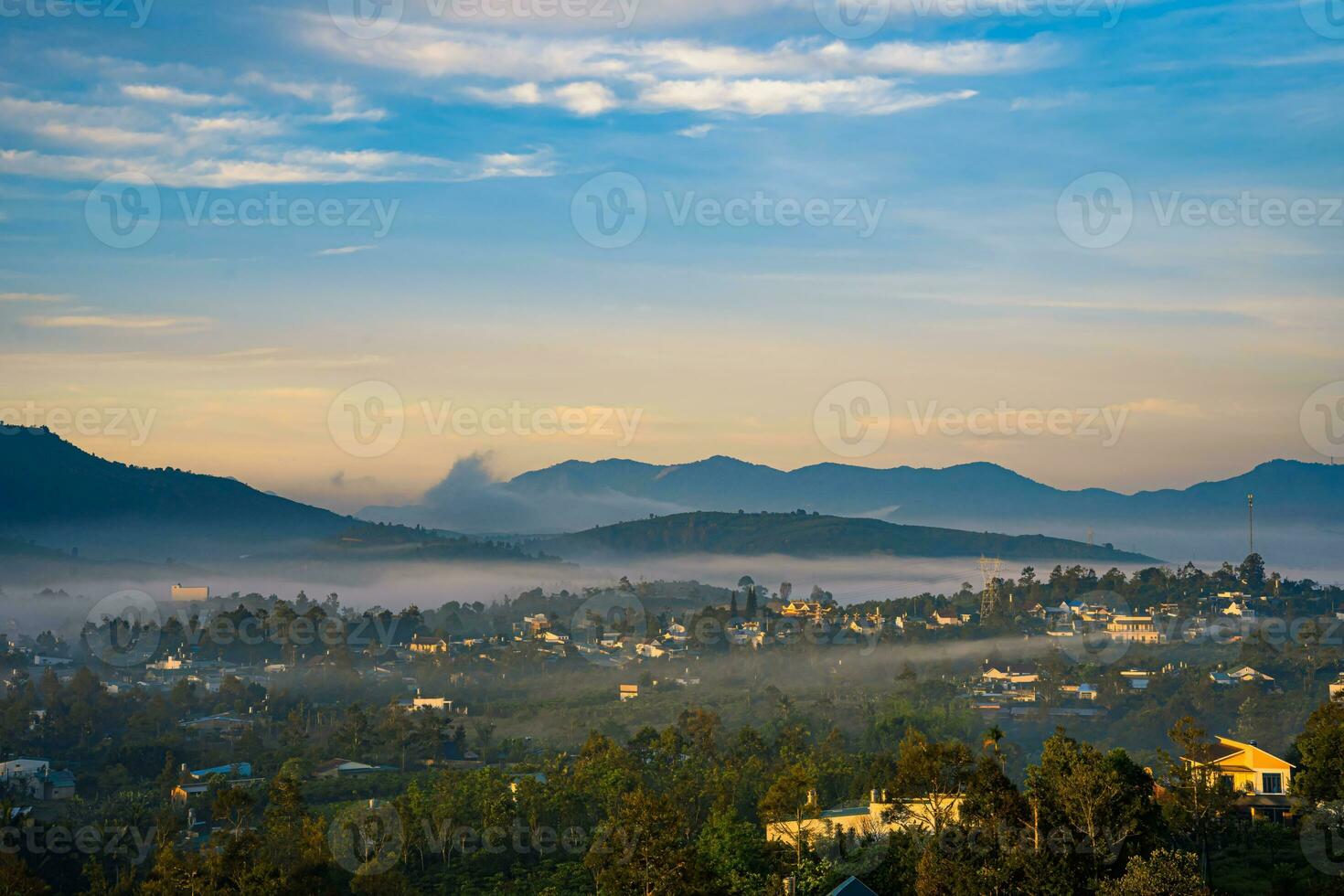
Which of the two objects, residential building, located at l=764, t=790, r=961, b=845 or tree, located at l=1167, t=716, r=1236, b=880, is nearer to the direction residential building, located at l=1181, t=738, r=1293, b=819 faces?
the tree

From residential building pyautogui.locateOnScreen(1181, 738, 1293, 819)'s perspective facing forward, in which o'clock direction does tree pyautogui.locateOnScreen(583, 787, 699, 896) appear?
The tree is roughly at 1 o'clock from the residential building.

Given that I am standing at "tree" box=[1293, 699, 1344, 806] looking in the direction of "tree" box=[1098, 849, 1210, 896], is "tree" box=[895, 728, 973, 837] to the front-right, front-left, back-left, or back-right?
front-right

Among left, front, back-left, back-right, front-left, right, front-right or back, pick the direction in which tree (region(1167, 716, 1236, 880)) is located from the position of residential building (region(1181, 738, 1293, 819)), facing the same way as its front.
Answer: front

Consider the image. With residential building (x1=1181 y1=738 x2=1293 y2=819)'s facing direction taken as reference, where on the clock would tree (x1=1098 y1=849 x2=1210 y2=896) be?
The tree is roughly at 12 o'clock from the residential building.

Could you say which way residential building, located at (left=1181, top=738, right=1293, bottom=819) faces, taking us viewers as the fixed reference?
facing the viewer

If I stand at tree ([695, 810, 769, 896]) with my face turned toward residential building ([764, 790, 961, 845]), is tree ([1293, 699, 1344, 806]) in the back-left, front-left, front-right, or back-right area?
front-right

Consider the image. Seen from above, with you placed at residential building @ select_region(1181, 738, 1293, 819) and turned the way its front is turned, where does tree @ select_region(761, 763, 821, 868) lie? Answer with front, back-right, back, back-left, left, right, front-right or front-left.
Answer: front-right

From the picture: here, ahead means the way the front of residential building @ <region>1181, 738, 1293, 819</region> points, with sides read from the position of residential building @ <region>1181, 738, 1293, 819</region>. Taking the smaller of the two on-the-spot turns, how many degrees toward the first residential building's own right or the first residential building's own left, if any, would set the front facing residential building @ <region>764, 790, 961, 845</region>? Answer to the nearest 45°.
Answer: approximately 45° to the first residential building's own right

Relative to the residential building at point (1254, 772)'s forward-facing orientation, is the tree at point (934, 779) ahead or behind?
ahead
